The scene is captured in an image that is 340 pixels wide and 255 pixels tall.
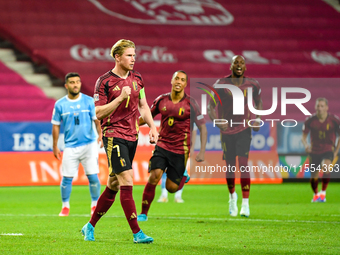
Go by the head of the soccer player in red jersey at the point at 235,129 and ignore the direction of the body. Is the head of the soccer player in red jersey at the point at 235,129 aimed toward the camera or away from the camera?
toward the camera

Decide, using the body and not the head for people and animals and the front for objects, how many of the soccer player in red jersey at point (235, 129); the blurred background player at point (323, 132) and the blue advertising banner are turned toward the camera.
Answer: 3

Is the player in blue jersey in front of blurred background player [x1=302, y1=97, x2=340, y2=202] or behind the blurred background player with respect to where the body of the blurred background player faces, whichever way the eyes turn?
in front

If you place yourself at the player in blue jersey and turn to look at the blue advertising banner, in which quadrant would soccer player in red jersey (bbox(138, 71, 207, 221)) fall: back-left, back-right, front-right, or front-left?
back-right

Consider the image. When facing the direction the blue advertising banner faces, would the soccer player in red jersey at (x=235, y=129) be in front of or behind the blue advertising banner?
in front

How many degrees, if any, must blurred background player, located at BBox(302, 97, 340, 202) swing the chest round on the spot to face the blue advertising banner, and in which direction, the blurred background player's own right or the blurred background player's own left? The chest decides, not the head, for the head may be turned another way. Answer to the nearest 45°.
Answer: approximately 90° to the blurred background player's own right

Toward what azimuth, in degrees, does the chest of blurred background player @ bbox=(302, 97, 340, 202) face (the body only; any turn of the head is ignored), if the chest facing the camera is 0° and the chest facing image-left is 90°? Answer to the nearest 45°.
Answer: approximately 0°

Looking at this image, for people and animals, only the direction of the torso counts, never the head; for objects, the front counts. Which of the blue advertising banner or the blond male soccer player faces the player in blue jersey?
the blue advertising banner

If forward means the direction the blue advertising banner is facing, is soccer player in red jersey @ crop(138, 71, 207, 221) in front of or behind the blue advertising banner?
in front

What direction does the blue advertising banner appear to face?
toward the camera

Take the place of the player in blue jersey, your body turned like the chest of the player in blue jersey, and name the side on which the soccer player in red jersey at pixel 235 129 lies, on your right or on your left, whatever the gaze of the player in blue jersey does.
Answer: on your left

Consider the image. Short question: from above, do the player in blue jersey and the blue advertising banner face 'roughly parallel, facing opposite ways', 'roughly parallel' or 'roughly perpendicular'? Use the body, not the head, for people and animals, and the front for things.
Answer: roughly parallel

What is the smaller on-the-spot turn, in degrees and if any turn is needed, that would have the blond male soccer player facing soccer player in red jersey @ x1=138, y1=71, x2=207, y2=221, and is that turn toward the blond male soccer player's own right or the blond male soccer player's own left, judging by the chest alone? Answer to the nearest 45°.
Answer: approximately 135° to the blond male soccer player's own left

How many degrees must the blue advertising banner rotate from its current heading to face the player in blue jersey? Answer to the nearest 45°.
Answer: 0° — it already faces them
